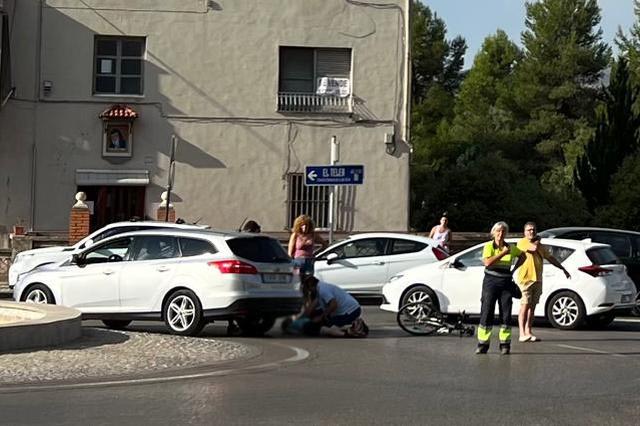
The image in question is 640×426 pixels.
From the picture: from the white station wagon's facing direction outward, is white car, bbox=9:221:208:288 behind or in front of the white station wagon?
in front

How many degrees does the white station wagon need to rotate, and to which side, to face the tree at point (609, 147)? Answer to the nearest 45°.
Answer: approximately 90° to its right

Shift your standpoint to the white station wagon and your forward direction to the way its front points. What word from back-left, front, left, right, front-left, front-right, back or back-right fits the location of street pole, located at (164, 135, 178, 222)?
front-right

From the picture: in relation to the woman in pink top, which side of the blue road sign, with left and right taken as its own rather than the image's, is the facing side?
front

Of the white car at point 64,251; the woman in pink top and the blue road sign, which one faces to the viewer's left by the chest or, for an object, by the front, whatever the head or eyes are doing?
the white car

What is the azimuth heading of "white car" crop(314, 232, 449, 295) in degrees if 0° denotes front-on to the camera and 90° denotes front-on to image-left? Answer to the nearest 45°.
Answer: approximately 90°

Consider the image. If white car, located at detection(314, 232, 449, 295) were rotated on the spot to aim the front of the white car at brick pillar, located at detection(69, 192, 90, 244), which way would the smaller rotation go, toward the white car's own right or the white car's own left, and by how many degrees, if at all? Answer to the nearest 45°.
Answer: approximately 45° to the white car's own right

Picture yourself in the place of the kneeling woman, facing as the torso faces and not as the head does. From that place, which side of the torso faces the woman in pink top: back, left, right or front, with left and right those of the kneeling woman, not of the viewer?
right

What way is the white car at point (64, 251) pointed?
to the viewer's left

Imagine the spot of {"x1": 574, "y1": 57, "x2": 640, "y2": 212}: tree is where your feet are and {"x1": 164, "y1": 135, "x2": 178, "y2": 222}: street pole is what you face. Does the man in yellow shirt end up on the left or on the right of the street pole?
left

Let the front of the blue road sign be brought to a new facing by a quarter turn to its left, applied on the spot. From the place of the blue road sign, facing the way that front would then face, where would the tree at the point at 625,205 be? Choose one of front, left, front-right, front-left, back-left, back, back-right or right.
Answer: front-left

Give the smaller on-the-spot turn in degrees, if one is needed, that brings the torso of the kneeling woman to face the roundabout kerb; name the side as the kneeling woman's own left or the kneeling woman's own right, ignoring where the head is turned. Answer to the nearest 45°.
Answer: approximately 45° to the kneeling woman's own left

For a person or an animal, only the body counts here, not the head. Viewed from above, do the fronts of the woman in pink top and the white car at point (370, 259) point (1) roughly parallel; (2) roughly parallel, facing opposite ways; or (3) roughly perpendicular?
roughly perpendicular

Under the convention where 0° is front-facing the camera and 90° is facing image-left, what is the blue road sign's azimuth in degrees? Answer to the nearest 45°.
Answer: approximately 0°
